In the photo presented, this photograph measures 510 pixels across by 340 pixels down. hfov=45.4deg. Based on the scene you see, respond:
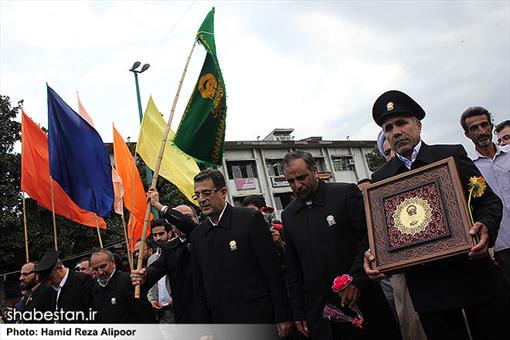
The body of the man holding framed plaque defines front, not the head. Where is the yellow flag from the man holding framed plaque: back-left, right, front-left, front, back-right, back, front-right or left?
right

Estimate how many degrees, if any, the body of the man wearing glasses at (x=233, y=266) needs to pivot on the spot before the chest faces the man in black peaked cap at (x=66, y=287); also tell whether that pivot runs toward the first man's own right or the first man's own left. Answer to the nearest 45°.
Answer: approximately 90° to the first man's own right

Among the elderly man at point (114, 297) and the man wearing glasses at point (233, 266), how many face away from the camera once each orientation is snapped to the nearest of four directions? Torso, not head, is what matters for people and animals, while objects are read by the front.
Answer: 0

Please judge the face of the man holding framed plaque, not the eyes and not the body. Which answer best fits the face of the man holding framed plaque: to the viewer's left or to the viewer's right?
to the viewer's left

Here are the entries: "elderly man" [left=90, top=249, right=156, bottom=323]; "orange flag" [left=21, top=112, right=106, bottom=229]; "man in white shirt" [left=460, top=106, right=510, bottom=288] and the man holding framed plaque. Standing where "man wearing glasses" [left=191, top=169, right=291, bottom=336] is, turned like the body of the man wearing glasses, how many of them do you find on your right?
2

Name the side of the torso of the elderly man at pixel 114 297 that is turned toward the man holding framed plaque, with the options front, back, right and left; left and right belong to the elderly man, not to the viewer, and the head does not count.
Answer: left

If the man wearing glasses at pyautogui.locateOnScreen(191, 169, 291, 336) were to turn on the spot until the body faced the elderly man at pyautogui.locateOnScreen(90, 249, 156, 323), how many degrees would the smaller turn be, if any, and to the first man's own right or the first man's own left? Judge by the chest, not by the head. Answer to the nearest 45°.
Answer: approximately 90° to the first man's own right

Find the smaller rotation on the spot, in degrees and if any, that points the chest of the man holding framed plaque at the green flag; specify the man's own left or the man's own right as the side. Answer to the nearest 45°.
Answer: approximately 90° to the man's own right

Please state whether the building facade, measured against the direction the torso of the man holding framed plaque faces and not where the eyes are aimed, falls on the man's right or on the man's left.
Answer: on the man's right

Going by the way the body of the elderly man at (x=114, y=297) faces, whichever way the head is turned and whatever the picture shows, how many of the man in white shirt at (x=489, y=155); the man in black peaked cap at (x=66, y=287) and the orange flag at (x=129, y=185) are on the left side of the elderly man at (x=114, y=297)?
1

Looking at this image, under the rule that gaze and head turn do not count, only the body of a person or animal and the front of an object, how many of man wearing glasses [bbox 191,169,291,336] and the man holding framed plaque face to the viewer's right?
0

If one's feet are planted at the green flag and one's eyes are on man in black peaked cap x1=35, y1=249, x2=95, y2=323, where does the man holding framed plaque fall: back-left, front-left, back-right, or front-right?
back-left

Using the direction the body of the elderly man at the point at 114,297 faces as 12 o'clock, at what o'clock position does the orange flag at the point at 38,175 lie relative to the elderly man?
The orange flag is roughly at 4 o'clock from the elderly man.

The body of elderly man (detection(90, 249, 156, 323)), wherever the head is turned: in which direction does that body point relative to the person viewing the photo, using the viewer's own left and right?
facing the viewer and to the left of the viewer
